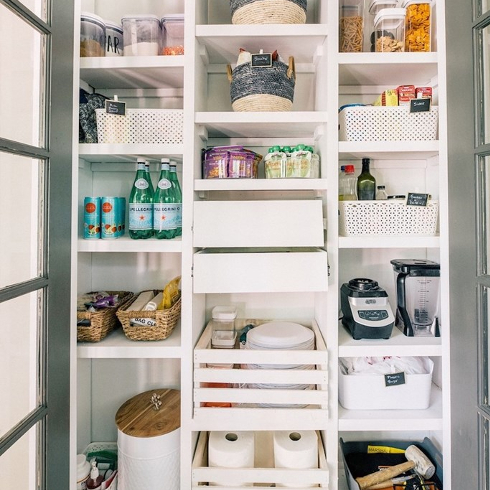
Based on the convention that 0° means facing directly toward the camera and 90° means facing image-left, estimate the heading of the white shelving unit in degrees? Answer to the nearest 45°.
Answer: approximately 0°
